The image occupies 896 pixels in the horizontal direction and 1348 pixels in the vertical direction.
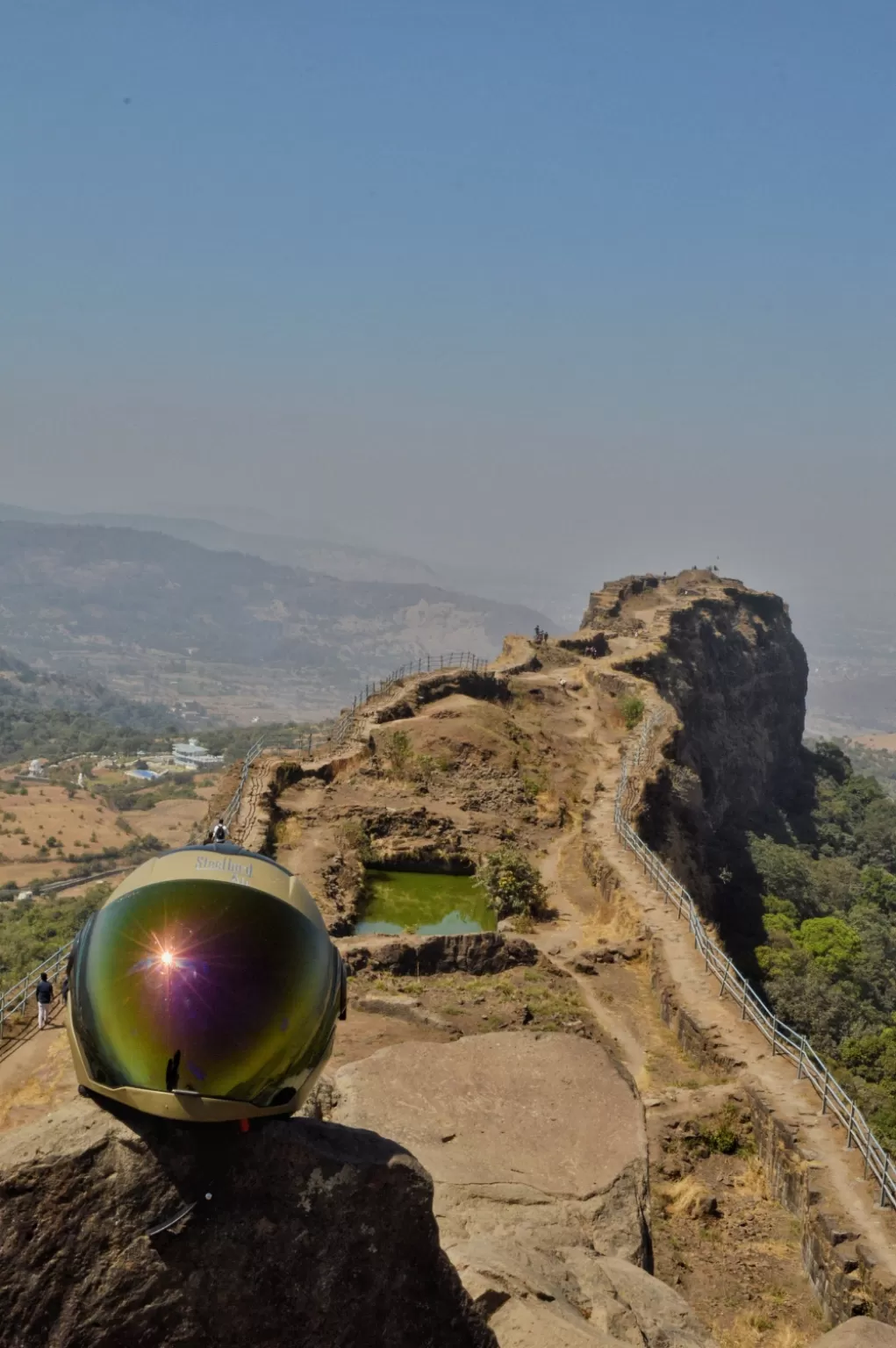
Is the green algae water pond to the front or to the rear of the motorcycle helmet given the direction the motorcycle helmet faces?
to the rear

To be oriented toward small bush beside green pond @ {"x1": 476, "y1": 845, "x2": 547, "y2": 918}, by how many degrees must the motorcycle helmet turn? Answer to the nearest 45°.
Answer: approximately 180°

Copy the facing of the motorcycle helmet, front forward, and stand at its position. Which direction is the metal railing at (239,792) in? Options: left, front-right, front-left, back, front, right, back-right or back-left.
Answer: back

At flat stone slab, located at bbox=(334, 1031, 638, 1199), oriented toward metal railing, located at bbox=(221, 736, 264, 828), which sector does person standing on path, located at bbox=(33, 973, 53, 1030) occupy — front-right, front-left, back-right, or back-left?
front-left

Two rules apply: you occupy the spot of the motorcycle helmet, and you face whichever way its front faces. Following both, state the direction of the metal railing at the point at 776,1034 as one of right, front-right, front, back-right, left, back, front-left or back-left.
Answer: back-left

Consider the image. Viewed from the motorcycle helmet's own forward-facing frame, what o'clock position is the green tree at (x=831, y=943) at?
The green tree is roughly at 7 o'clock from the motorcycle helmet.

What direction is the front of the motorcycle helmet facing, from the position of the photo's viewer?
facing the viewer

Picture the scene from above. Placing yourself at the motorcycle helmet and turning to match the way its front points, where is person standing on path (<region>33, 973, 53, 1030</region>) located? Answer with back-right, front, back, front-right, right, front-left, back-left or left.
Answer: back
